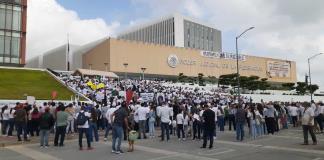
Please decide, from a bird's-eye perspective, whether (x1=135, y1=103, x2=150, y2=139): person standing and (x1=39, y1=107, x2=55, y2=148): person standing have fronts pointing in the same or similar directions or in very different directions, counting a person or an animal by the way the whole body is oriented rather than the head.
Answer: same or similar directions

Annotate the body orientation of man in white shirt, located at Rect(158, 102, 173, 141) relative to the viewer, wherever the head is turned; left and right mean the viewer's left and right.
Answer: facing away from the viewer

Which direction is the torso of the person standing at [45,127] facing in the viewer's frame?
away from the camera

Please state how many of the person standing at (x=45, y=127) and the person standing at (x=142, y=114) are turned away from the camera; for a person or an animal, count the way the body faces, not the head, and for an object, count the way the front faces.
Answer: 2

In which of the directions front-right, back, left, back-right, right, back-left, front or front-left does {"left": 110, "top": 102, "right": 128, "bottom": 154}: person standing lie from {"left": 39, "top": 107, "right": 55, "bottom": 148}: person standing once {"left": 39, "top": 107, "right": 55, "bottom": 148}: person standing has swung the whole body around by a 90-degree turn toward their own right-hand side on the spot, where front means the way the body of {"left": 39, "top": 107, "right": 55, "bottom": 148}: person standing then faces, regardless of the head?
front-right

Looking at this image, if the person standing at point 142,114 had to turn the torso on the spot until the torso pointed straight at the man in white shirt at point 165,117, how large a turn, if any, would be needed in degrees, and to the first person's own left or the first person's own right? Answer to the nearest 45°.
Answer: approximately 135° to the first person's own right

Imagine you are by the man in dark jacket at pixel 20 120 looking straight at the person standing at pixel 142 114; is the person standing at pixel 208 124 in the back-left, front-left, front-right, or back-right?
front-right

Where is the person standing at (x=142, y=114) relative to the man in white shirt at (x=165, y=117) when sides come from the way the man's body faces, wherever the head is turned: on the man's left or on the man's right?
on the man's left

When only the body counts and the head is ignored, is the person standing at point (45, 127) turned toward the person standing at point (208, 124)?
no

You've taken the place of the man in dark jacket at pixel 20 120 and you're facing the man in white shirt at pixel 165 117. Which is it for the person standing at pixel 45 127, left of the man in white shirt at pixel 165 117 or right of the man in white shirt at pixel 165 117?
right

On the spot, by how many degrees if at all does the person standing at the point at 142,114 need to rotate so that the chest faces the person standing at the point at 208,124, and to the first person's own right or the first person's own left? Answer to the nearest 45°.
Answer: approximately 135° to the first person's own right

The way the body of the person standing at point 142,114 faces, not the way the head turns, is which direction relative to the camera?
away from the camera

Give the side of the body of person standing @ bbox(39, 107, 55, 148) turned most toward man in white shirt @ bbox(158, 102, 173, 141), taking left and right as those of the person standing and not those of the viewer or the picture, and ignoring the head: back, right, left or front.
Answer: right

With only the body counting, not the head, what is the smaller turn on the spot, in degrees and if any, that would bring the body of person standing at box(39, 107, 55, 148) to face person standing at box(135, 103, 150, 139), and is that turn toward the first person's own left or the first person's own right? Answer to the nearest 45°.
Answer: approximately 90° to the first person's own right

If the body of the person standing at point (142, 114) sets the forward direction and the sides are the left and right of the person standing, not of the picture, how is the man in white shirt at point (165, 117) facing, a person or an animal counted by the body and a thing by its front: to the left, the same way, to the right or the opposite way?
the same way
